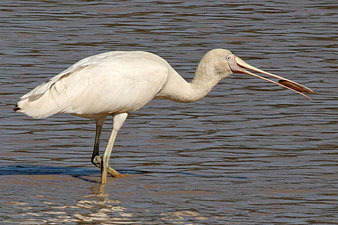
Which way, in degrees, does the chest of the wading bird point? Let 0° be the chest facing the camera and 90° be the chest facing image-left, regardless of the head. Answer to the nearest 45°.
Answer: approximately 270°
